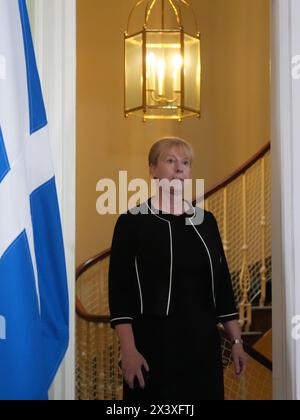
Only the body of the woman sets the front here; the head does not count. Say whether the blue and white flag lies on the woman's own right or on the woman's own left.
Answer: on the woman's own right

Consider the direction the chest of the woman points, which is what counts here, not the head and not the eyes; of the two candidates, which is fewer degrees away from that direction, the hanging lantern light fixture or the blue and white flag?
the blue and white flag

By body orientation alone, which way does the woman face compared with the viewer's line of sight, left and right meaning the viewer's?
facing the viewer and to the right of the viewer

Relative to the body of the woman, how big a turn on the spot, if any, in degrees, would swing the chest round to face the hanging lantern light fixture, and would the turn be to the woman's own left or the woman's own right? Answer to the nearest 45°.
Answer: approximately 135° to the woman's own left
